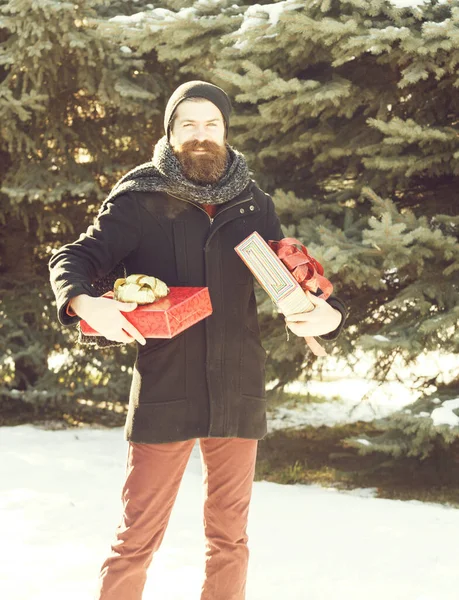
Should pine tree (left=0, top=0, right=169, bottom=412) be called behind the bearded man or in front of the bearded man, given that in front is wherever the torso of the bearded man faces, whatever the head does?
behind

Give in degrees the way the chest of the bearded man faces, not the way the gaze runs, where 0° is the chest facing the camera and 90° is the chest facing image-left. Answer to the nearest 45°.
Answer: approximately 0°
